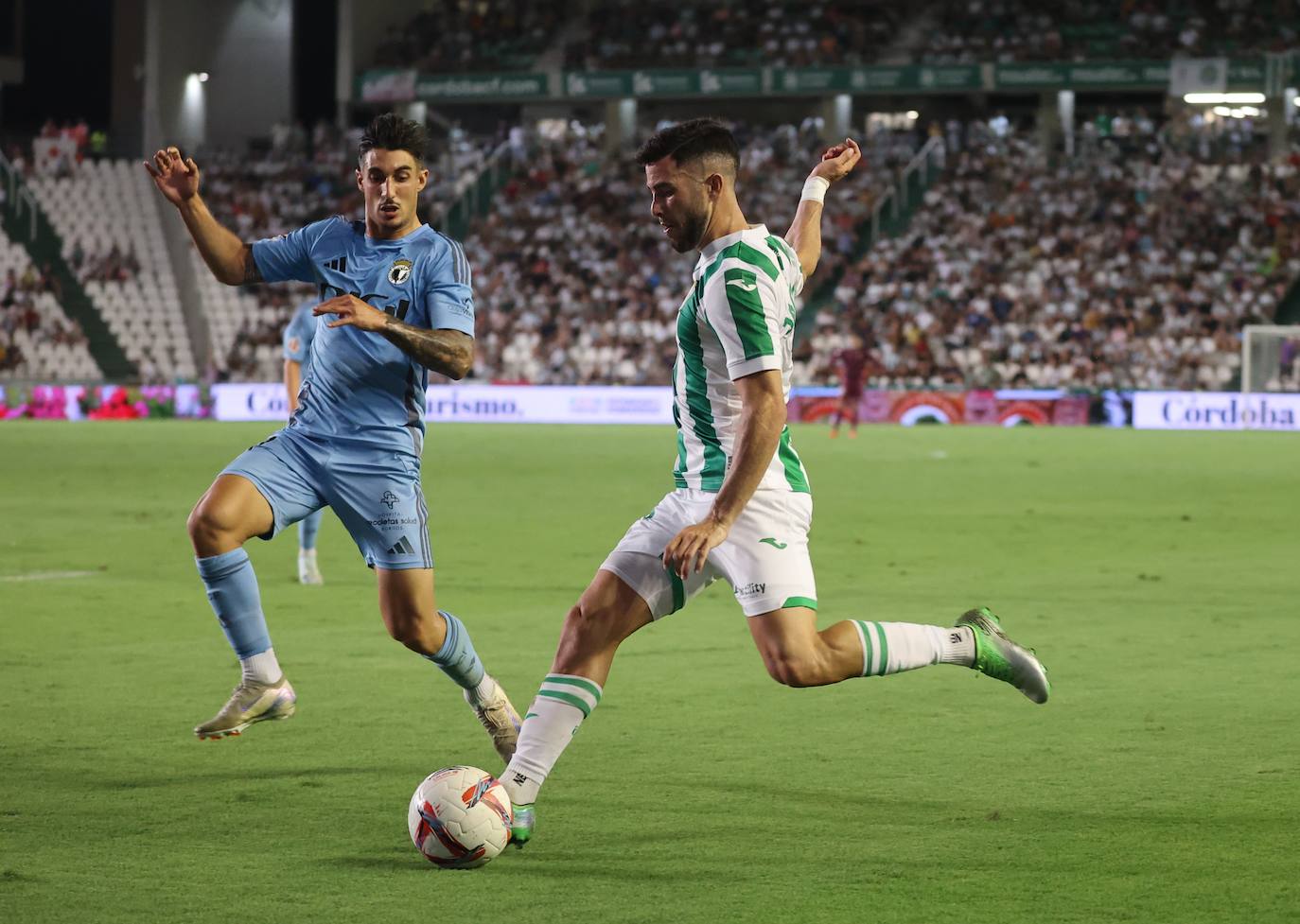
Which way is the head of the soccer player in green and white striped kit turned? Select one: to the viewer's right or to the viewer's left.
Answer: to the viewer's left

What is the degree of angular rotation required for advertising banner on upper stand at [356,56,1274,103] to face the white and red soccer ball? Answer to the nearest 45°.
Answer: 0° — it already faces it

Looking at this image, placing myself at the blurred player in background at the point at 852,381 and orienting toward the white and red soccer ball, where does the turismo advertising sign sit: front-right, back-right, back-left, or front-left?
back-right

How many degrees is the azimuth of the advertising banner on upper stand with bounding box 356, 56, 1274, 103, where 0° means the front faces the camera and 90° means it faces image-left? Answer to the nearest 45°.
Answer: approximately 0°

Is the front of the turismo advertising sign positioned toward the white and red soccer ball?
yes

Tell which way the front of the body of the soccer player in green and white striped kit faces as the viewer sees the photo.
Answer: to the viewer's left

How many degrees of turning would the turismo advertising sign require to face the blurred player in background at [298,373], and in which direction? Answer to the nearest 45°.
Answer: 0° — it already faces them

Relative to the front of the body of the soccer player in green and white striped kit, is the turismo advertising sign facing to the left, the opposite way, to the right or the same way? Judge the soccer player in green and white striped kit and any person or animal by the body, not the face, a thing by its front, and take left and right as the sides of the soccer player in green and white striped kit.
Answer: to the left

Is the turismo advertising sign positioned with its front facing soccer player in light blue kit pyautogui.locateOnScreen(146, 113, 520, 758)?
yes
